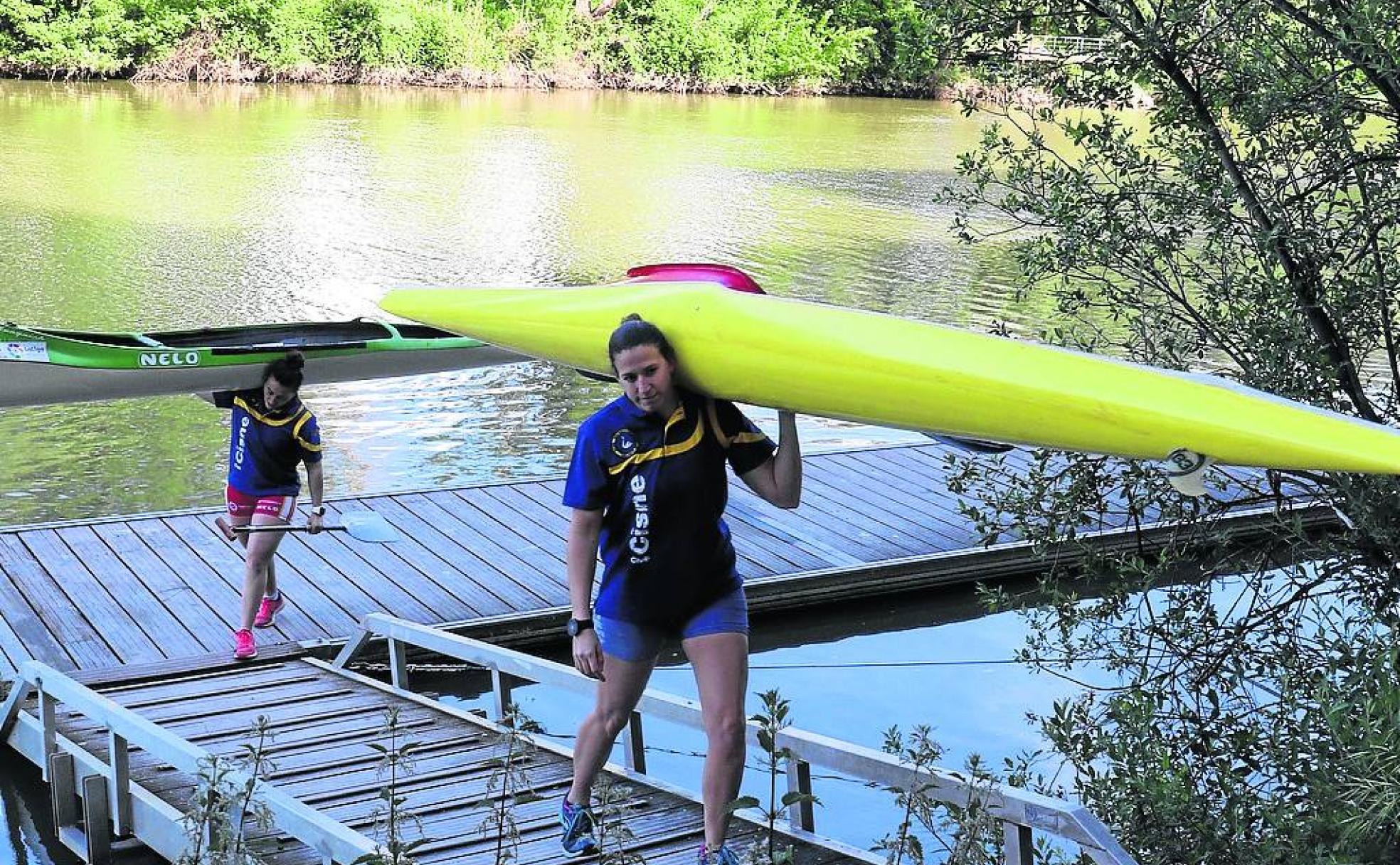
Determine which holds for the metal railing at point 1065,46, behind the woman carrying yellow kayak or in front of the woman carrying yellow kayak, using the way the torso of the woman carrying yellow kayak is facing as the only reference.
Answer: behind

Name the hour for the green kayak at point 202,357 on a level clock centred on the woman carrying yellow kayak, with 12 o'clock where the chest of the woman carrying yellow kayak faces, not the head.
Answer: The green kayak is roughly at 5 o'clock from the woman carrying yellow kayak.

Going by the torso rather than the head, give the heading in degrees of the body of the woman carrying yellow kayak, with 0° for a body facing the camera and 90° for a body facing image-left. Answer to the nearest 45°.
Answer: approximately 0°

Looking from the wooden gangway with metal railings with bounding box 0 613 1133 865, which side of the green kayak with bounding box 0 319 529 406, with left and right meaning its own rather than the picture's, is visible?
left

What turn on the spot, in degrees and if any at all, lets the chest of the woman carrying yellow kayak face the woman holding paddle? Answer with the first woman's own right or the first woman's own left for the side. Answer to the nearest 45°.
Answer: approximately 135° to the first woman's own right

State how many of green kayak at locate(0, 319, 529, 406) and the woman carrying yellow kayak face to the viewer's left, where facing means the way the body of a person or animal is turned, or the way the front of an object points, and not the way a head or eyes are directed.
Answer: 1

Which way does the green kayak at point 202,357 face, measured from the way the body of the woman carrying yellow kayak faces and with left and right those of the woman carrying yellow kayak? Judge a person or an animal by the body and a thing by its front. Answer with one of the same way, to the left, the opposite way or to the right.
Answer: to the right

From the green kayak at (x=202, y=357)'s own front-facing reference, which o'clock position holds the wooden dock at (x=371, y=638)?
The wooden dock is roughly at 8 o'clock from the green kayak.
